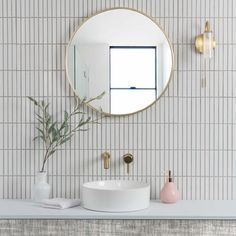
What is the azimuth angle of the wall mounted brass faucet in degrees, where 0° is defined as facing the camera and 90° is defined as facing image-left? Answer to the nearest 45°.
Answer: approximately 0°

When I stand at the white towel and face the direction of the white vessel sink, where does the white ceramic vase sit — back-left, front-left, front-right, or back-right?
back-left
